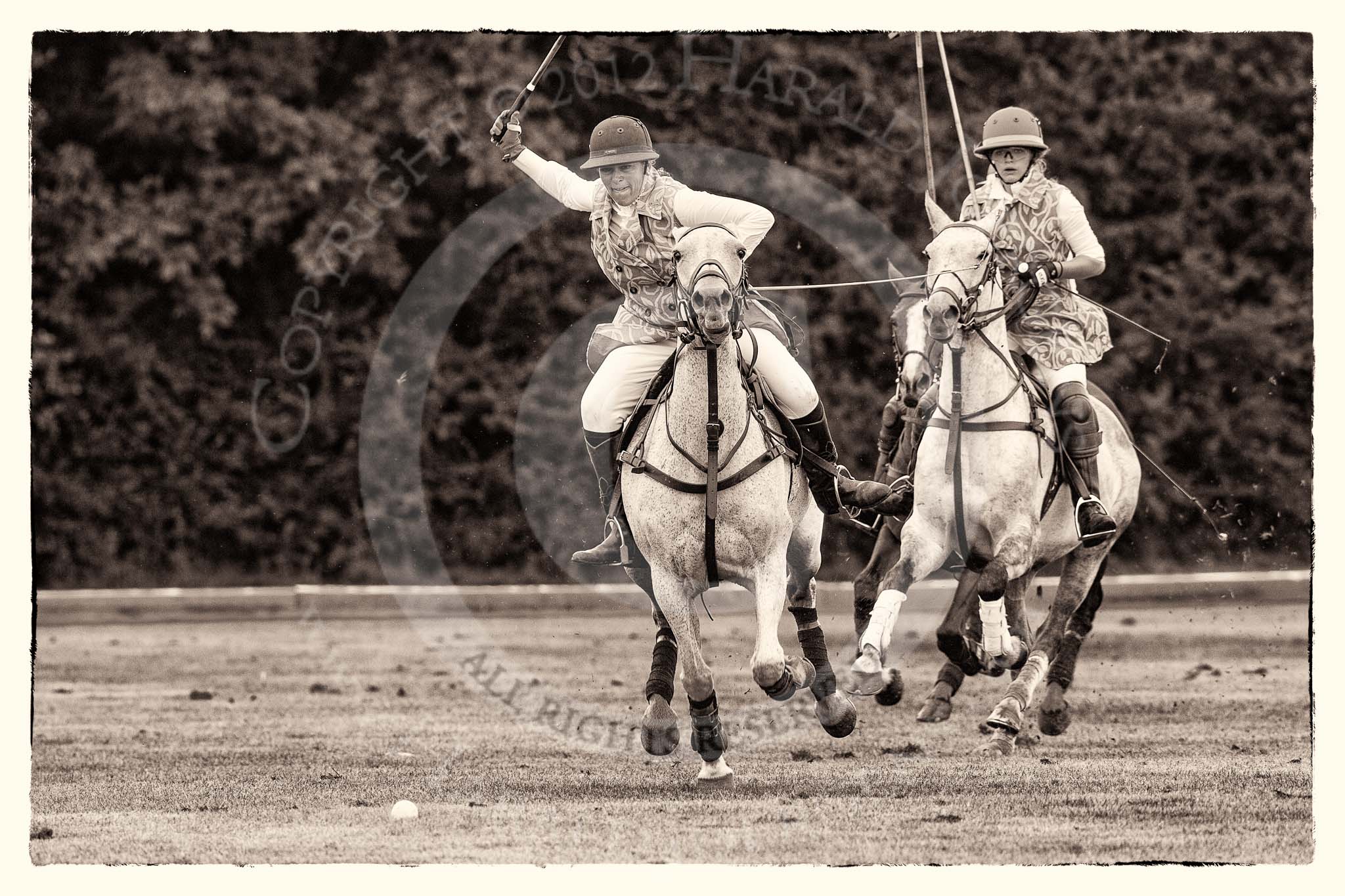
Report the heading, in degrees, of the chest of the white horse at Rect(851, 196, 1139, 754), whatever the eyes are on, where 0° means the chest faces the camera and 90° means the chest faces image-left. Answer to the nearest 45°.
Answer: approximately 45°

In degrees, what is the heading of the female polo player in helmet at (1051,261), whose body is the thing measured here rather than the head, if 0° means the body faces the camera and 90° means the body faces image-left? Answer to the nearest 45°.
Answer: approximately 45°

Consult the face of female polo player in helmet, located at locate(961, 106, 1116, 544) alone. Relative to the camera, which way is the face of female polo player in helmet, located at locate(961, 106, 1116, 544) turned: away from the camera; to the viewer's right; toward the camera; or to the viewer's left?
toward the camera

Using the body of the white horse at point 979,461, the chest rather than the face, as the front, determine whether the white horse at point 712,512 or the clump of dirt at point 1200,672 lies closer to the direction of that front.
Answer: the white horse

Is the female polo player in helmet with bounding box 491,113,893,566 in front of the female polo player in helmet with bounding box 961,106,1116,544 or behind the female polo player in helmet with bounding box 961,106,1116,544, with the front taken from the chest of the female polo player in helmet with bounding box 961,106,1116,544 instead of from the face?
in front

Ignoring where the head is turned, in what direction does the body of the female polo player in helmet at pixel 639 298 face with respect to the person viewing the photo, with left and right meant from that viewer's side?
facing the viewer

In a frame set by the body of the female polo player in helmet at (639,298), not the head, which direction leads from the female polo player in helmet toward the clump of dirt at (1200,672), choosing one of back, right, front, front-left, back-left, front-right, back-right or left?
back-left

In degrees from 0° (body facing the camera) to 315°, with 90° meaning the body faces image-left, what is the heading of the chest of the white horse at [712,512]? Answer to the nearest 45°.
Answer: approximately 0°

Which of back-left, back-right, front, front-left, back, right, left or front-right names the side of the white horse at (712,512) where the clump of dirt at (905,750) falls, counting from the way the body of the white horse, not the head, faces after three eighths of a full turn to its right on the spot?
right

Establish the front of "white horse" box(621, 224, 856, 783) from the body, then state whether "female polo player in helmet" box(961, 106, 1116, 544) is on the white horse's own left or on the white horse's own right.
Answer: on the white horse's own left

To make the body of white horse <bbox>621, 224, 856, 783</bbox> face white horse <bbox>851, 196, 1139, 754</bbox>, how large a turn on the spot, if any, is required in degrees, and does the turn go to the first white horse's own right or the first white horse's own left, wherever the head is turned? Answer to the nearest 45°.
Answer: approximately 135° to the first white horse's own left

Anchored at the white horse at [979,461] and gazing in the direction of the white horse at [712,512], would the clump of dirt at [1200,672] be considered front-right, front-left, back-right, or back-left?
back-right

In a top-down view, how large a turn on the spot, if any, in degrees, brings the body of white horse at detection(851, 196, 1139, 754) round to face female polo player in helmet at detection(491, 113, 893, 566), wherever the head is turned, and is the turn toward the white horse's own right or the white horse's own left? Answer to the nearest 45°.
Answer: approximately 45° to the white horse's own right
